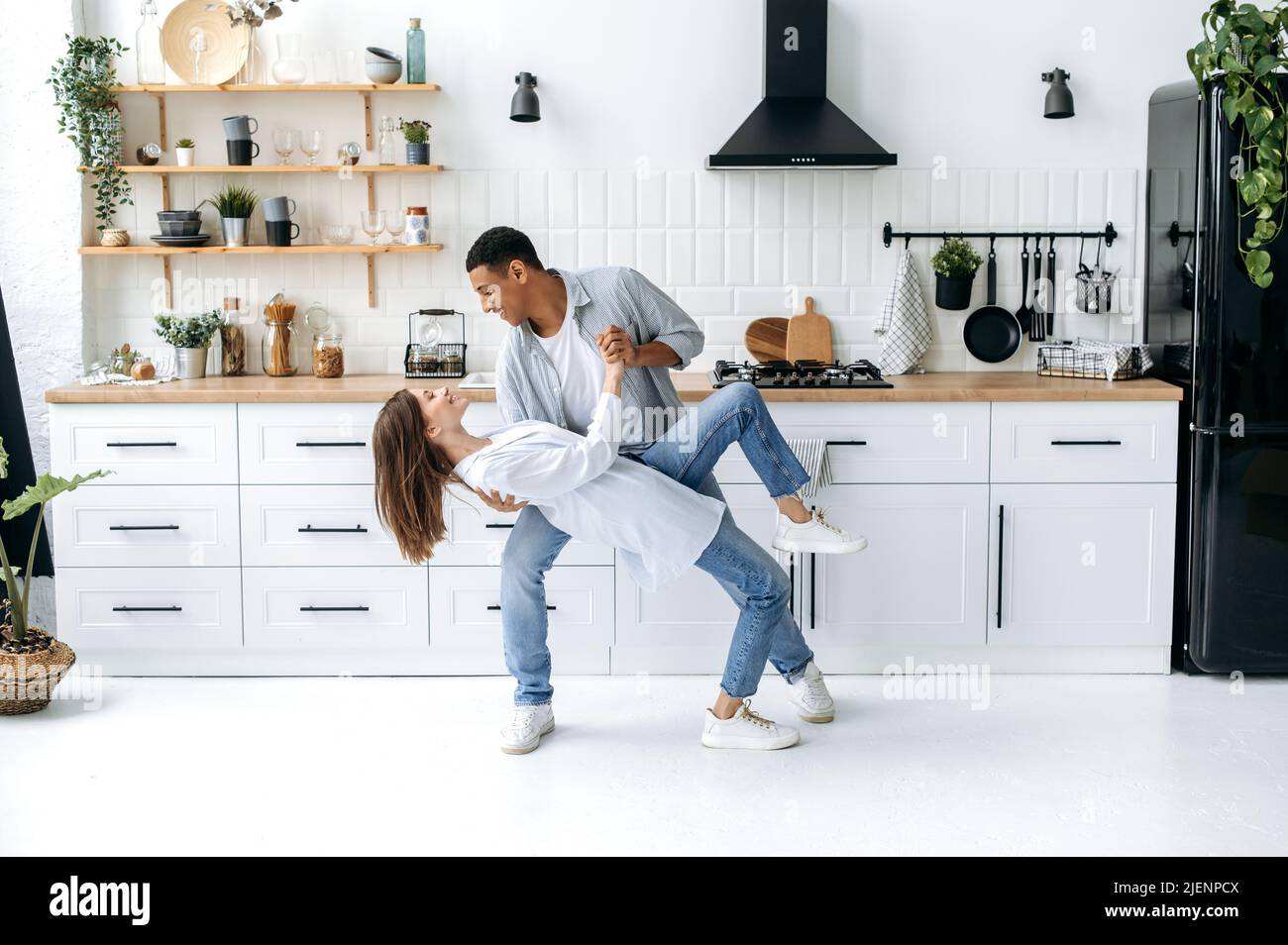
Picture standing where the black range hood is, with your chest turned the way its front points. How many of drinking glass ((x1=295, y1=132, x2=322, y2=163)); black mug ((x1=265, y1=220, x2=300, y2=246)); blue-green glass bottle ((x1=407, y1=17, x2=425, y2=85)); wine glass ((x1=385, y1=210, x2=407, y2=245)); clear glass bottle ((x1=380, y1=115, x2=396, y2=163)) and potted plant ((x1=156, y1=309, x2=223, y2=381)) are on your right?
6

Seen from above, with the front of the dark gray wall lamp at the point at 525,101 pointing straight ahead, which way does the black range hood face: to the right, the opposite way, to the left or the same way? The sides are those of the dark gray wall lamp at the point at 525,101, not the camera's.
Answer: the same way

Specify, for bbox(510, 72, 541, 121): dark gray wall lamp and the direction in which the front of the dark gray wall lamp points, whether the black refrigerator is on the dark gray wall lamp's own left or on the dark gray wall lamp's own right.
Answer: on the dark gray wall lamp's own left

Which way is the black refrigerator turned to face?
toward the camera

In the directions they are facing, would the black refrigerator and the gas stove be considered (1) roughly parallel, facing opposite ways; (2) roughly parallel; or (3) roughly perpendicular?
roughly parallel

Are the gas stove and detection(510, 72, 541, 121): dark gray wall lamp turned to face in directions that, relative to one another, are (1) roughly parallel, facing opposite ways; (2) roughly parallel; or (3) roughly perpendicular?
roughly parallel

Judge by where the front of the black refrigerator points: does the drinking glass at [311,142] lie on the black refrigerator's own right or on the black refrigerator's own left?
on the black refrigerator's own right

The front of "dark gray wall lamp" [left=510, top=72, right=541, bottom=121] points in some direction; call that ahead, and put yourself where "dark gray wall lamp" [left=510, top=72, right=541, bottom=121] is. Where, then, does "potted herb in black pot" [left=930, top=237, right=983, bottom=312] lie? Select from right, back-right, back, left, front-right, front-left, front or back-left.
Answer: left

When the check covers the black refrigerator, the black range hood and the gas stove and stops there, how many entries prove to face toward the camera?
3

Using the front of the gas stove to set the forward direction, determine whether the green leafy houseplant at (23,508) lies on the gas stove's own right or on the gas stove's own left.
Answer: on the gas stove's own right

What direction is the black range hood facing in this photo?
toward the camera

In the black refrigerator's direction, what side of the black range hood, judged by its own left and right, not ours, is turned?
left

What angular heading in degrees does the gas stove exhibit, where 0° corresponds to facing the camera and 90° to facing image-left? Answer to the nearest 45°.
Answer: approximately 0°

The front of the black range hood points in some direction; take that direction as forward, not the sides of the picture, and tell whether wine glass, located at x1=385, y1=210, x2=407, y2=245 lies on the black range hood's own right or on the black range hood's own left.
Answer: on the black range hood's own right

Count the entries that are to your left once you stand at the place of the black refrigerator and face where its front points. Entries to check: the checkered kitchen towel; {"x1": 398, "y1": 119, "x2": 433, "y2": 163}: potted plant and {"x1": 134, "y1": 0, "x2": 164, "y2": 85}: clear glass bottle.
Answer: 0

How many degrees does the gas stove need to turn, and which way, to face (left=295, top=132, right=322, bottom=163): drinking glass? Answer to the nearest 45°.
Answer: approximately 90° to its right

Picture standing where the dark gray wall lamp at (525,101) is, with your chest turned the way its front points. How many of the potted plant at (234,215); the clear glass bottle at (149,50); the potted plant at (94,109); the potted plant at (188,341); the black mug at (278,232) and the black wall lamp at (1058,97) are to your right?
5

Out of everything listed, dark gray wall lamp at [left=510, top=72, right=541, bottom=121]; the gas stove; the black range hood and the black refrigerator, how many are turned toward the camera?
4
